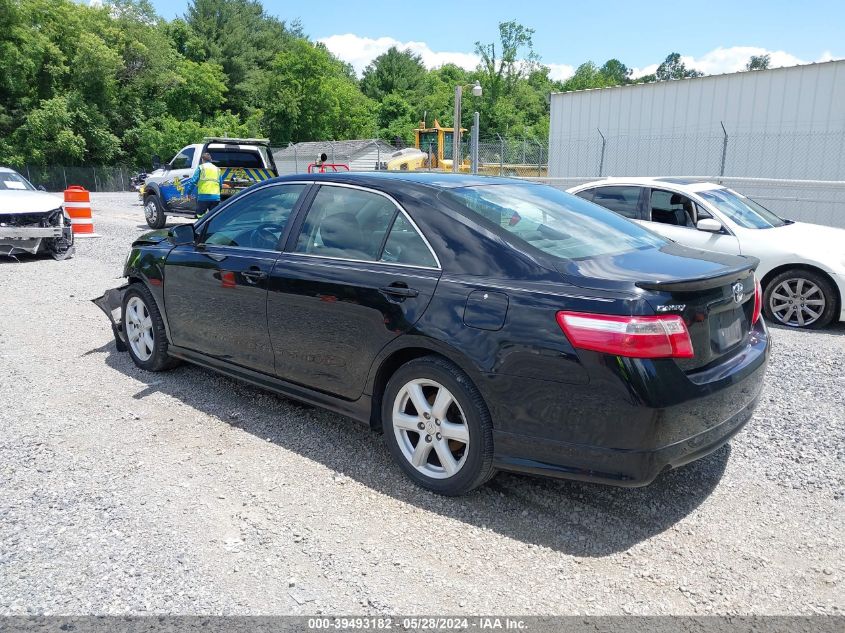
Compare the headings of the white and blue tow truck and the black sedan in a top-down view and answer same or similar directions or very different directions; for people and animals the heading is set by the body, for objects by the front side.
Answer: same or similar directions

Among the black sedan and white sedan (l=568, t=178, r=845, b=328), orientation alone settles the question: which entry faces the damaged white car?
the black sedan

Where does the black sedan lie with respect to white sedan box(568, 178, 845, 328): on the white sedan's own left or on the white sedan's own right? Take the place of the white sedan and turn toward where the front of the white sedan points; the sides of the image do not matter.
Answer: on the white sedan's own right

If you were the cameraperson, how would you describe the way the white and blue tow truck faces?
facing away from the viewer and to the left of the viewer

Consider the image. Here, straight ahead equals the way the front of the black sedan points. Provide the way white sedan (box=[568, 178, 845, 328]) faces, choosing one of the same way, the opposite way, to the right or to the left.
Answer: the opposite way

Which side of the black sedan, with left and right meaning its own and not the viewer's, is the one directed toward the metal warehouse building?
right

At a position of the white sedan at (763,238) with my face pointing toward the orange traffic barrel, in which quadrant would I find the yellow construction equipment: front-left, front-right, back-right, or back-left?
front-right

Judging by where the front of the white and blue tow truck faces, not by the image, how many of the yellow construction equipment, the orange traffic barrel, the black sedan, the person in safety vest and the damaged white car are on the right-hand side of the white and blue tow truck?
1

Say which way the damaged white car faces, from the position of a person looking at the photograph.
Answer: facing the viewer and to the right of the viewer

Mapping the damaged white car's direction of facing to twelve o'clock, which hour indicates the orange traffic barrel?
The orange traffic barrel is roughly at 8 o'clock from the damaged white car.

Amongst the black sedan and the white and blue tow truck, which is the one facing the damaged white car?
the black sedan

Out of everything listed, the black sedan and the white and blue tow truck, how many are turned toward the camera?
0

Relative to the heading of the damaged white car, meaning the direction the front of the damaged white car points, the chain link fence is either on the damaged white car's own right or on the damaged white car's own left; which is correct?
on the damaged white car's own left

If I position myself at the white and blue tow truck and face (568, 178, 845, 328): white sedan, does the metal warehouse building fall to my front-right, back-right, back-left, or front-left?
front-left
